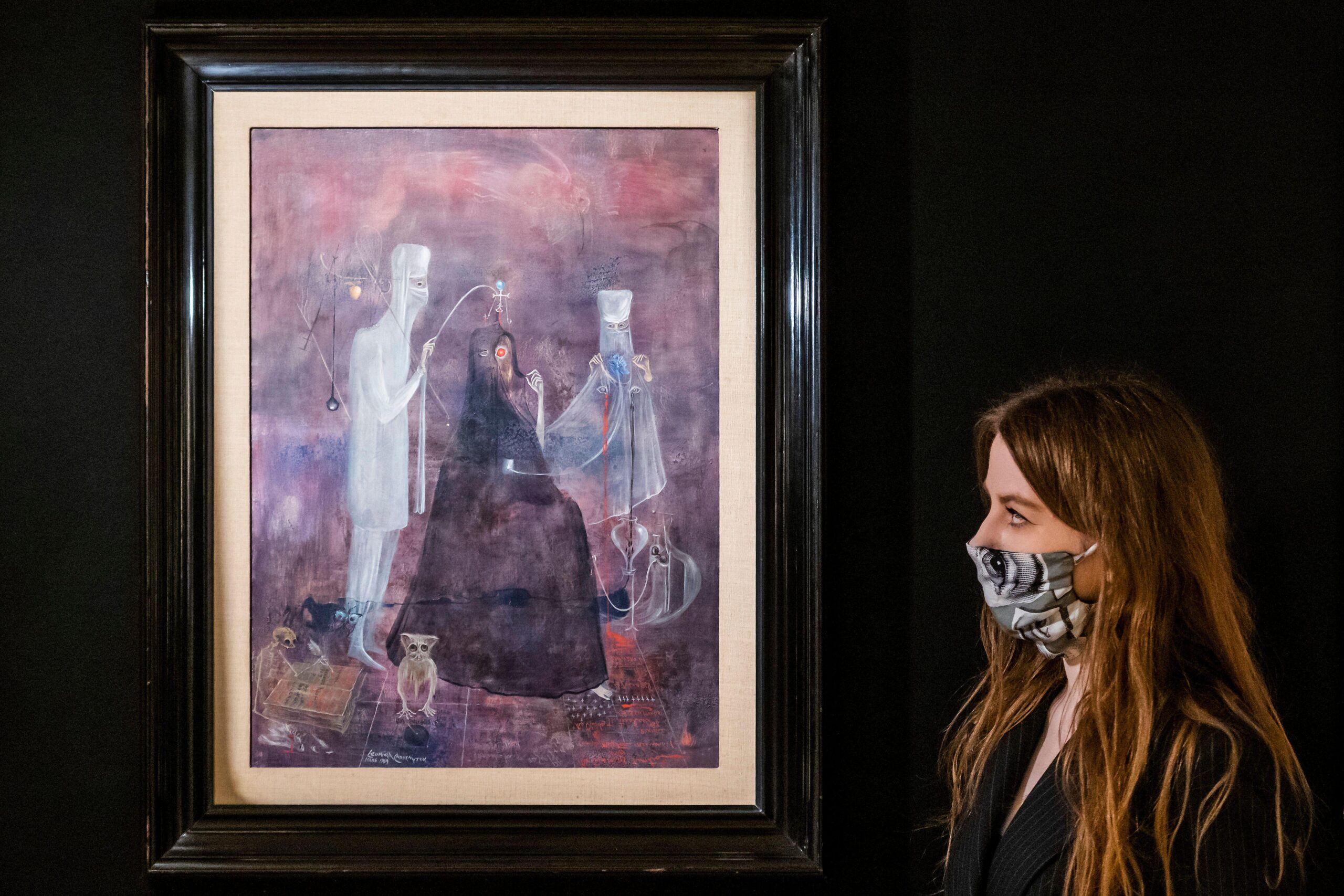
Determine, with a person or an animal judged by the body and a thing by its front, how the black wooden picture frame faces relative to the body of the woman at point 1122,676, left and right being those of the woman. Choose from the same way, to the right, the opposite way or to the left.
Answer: to the left

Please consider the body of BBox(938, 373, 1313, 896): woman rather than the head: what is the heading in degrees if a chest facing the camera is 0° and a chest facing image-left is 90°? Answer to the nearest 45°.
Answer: approximately 45°

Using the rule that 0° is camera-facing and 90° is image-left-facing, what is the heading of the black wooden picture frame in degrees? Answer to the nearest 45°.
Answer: approximately 0°

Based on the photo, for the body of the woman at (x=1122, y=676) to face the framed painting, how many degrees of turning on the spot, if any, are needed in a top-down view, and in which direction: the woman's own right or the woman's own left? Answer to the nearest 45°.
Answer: approximately 45° to the woman's own right

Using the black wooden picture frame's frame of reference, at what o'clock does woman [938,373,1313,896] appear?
The woman is roughly at 10 o'clock from the black wooden picture frame.

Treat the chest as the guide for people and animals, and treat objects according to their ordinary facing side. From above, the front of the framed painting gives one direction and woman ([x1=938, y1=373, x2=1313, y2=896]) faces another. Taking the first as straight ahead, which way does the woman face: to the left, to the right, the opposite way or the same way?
to the right

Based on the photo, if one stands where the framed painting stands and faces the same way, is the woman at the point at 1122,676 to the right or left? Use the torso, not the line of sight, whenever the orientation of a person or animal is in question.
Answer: on its left
